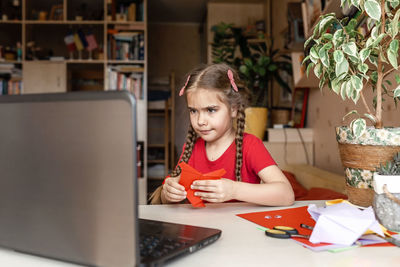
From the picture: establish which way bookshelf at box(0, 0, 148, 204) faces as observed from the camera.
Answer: facing the viewer

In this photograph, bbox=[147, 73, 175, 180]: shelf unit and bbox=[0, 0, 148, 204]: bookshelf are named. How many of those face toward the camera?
2

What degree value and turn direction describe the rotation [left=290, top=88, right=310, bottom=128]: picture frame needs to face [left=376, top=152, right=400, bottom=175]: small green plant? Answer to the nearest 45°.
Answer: approximately 45° to its left

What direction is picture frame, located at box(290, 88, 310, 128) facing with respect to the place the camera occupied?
facing the viewer and to the left of the viewer

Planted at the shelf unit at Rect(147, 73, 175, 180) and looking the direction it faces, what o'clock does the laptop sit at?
The laptop is roughly at 12 o'clock from the shelf unit.

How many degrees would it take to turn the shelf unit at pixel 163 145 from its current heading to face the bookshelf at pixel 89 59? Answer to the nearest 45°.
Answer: approximately 45° to its right

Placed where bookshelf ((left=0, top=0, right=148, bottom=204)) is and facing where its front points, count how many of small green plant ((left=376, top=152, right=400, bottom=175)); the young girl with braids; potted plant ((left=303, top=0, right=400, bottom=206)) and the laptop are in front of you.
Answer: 4

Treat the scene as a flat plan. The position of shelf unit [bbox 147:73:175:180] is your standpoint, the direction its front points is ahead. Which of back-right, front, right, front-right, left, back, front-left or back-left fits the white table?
front

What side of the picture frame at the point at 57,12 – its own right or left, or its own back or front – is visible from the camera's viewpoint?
front

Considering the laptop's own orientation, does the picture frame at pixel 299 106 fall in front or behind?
in front

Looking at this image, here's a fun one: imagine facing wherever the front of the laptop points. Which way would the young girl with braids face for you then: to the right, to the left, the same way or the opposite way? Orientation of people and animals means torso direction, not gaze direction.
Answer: the opposite way

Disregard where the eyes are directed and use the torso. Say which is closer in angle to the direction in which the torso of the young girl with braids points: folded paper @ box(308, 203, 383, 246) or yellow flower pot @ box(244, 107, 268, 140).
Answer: the folded paper

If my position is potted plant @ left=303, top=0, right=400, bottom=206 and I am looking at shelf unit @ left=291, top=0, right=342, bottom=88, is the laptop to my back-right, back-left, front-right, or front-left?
back-left
